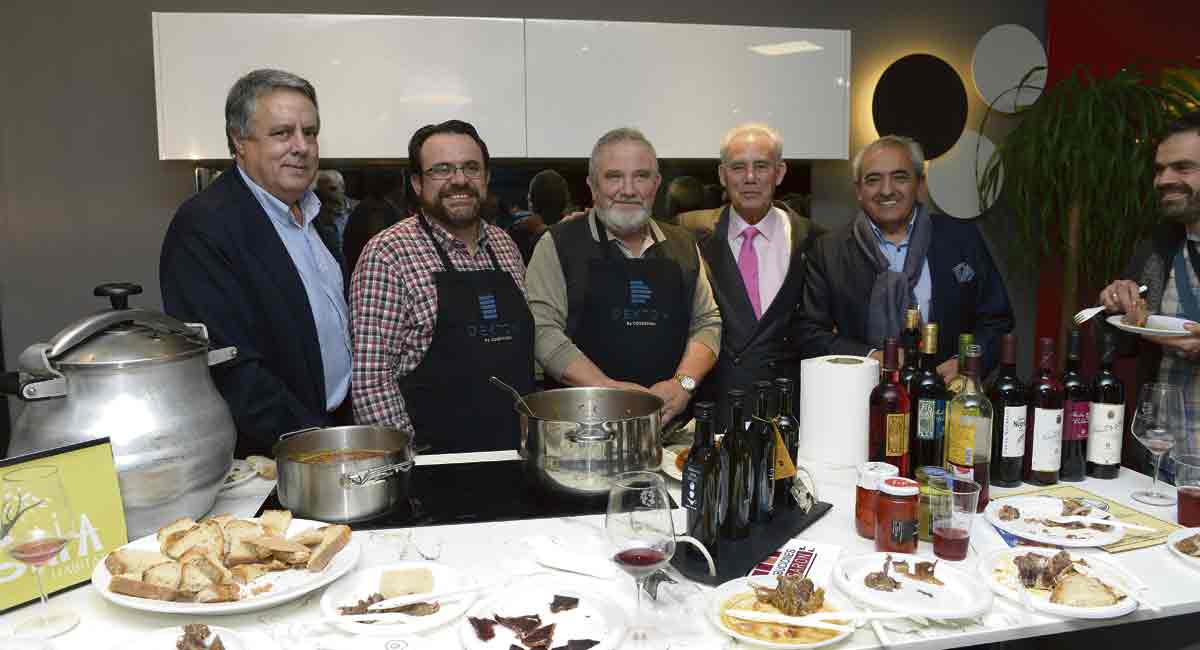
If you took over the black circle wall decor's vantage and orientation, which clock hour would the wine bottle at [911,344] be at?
The wine bottle is roughly at 12 o'clock from the black circle wall decor.

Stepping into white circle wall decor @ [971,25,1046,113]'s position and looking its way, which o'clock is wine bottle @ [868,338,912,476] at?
The wine bottle is roughly at 12 o'clock from the white circle wall decor.

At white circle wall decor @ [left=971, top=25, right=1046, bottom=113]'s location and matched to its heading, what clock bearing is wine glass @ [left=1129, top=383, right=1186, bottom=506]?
The wine glass is roughly at 12 o'clock from the white circle wall decor.

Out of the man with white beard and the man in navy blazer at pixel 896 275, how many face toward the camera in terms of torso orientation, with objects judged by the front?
2

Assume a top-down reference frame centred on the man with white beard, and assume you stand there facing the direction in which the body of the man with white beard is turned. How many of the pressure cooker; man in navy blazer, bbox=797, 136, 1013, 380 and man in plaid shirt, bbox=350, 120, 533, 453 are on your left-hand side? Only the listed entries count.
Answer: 1
